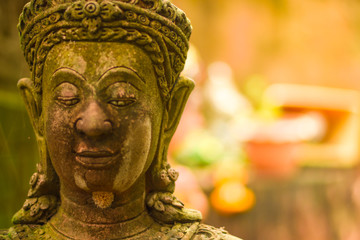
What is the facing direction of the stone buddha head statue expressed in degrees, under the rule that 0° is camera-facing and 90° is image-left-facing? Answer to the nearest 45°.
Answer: approximately 0°
